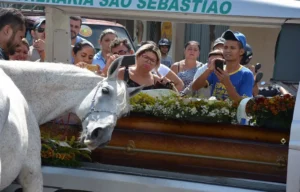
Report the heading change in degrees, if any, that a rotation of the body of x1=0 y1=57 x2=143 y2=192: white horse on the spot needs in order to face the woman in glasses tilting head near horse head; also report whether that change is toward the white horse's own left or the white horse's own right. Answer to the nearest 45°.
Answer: approximately 45° to the white horse's own left

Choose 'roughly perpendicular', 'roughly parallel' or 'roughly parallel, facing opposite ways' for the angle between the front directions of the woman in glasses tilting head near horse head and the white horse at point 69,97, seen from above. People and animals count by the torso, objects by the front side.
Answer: roughly perpendicular

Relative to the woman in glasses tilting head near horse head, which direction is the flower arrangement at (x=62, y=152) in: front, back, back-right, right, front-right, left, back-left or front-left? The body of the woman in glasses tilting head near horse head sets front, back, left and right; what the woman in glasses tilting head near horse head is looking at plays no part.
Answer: front-right

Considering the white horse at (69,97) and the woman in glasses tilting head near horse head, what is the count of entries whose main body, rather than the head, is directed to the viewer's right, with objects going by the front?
1

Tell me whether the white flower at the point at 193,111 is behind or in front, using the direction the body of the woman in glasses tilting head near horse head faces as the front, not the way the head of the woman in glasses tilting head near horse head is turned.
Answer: in front

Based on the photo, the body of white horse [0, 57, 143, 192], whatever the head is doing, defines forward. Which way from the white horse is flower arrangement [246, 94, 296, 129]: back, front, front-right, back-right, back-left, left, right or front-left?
front

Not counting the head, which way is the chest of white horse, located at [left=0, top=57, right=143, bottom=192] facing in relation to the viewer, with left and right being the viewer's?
facing to the right of the viewer

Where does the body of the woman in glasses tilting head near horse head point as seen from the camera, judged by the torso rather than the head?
toward the camera
